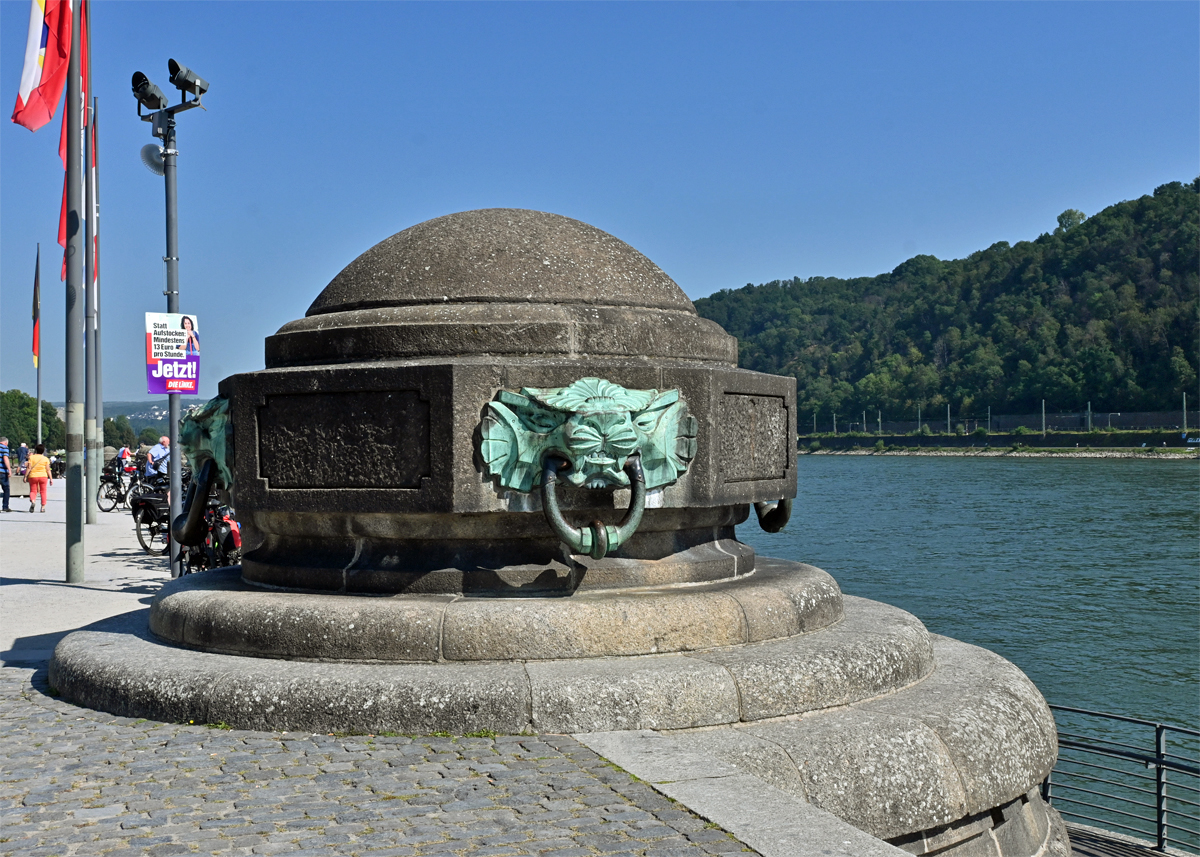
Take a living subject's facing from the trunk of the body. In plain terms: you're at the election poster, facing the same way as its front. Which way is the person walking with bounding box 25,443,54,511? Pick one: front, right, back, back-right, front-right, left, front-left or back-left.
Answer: back

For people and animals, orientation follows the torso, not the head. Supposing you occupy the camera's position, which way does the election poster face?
facing the viewer

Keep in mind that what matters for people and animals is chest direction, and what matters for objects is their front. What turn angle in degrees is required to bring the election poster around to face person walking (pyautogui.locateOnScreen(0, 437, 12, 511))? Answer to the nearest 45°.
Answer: approximately 180°

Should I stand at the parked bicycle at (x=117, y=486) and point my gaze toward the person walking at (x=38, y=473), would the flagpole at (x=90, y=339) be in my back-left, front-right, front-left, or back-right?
front-left

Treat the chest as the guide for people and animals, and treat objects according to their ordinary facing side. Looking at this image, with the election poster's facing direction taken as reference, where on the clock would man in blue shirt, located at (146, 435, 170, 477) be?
The man in blue shirt is roughly at 6 o'clock from the election poster.

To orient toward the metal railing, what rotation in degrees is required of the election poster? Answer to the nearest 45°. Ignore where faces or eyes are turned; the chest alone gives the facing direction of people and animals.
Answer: approximately 90° to its left
